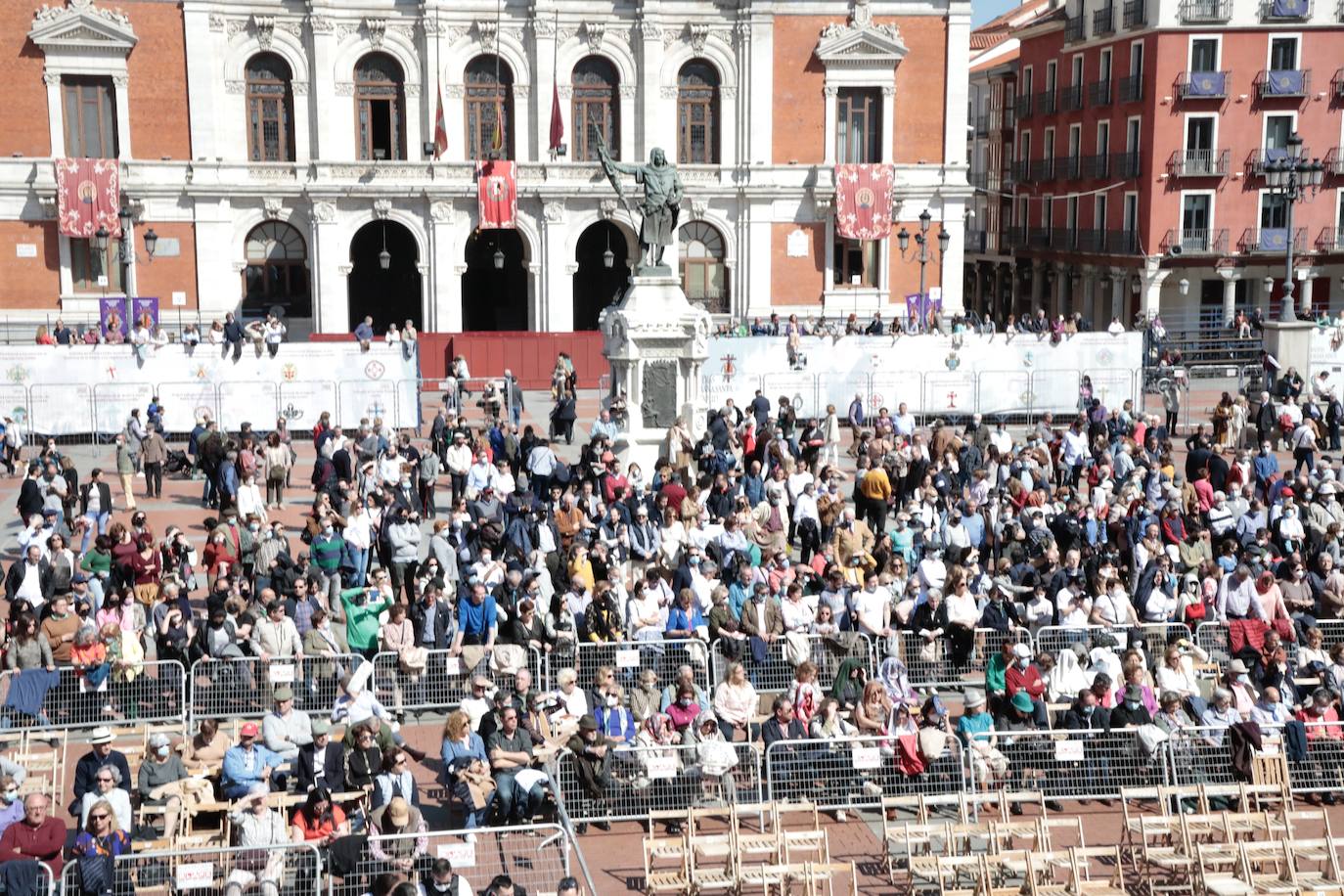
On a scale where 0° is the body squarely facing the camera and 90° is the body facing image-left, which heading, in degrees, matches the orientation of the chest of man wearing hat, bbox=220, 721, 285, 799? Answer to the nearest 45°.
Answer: approximately 0°

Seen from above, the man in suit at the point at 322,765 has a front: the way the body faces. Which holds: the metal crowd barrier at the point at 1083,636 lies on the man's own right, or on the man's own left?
on the man's own left

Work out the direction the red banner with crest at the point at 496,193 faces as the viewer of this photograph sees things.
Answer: facing the viewer

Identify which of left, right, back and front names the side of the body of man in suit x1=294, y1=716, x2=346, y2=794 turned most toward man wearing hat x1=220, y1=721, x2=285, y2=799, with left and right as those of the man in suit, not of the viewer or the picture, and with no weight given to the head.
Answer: right

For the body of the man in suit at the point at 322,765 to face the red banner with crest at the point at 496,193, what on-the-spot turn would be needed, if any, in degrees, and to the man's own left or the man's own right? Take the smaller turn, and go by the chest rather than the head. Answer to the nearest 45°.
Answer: approximately 180°

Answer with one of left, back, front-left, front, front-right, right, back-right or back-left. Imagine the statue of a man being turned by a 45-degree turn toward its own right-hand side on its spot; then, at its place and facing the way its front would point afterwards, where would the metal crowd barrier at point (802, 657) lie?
front-left

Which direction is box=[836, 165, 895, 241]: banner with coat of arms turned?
toward the camera

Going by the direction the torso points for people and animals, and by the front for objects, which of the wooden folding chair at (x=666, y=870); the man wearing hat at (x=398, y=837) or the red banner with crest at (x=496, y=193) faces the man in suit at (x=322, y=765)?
the red banner with crest

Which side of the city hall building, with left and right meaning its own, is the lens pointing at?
front

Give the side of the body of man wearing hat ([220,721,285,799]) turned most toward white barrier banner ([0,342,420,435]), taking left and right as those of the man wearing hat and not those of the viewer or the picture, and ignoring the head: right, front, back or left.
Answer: back

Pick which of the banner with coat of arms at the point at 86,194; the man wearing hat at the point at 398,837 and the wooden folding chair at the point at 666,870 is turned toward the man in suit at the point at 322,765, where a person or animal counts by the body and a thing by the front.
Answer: the banner with coat of arms

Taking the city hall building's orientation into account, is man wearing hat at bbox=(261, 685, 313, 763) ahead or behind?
ahead

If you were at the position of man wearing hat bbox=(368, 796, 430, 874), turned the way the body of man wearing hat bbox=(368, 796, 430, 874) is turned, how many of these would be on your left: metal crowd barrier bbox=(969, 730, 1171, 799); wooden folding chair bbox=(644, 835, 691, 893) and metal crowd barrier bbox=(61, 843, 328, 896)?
2

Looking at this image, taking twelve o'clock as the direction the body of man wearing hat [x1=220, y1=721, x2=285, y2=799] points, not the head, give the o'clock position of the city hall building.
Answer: The city hall building is roughly at 6 o'clock from the man wearing hat.

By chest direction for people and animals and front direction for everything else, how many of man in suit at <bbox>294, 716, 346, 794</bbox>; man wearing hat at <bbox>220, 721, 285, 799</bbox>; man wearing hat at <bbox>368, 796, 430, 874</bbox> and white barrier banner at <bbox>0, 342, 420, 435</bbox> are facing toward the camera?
4

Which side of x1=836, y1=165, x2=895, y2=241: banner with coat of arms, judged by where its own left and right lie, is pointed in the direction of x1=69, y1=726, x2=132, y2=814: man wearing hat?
front

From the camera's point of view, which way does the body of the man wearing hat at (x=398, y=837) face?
toward the camera

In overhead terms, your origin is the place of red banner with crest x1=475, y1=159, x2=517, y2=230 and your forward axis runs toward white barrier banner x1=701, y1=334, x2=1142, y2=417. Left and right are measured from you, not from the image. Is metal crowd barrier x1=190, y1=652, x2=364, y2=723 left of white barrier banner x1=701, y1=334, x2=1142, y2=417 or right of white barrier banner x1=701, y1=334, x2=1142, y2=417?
right
